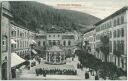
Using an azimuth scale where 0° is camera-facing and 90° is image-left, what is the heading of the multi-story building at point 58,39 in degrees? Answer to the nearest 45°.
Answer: approximately 0°

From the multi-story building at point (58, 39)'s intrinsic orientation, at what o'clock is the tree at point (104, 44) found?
The tree is roughly at 11 o'clock from the multi-story building.

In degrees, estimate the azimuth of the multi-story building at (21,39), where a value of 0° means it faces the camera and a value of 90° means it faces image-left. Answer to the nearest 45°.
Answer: approximately 315°

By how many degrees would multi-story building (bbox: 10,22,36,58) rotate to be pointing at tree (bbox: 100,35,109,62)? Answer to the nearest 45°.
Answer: approximately 45° to its left

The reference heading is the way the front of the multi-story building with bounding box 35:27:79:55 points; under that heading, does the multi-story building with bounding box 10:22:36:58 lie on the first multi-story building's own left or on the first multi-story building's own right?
on the first multi-story building's own right
